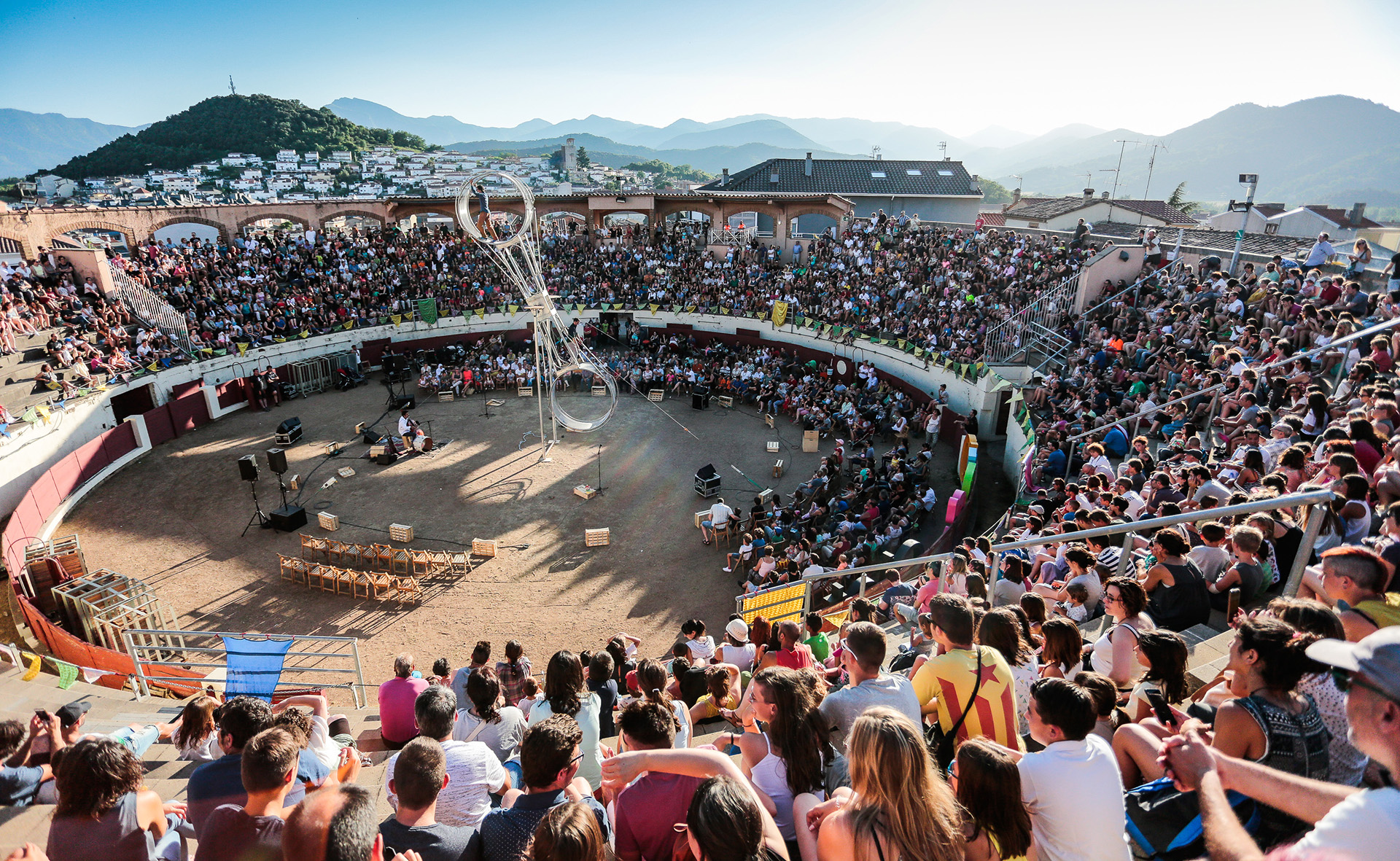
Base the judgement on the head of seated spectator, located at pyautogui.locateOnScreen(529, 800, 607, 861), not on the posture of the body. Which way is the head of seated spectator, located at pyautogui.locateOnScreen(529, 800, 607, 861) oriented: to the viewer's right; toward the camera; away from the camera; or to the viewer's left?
away from the camera

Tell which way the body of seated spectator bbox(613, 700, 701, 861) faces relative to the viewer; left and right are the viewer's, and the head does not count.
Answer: facing away from the viewer

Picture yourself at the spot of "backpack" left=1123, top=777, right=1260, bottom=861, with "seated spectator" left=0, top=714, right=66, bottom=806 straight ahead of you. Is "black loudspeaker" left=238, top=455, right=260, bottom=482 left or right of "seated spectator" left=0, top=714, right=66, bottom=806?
right

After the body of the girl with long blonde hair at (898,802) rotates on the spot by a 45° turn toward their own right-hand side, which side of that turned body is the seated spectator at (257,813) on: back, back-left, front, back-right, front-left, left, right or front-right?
left

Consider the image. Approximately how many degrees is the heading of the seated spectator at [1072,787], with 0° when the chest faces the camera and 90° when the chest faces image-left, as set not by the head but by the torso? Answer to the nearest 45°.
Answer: approximately 135°

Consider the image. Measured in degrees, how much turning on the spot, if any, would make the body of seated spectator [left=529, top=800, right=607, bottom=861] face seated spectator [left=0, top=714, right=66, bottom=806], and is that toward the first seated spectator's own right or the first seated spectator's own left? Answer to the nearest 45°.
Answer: approximately 45° to the first seated spectator's own left

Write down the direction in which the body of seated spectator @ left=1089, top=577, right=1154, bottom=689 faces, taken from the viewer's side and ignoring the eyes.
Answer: to the viewer's left

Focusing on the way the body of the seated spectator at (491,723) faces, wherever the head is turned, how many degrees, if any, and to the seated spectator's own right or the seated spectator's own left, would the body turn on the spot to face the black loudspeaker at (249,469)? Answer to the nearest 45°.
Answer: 0° — they already face it

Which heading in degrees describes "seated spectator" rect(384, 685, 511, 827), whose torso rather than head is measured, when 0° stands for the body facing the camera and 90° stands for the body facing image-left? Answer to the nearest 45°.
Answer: approximately 180°

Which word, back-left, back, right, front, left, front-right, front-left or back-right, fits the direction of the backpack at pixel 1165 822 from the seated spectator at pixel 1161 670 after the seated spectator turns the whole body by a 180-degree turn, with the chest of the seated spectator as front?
right

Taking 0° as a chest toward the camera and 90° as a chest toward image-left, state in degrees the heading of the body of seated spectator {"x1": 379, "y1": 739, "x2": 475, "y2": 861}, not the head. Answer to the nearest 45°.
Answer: approximately 180°

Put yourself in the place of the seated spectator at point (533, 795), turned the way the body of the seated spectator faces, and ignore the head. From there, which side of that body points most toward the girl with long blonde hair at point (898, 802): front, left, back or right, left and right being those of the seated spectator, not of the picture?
right

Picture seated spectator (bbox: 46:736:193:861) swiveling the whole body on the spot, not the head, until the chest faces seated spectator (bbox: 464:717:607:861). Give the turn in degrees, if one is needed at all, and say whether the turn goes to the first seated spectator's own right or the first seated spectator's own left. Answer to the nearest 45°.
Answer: approximately 90° to the first seated spectator's own right

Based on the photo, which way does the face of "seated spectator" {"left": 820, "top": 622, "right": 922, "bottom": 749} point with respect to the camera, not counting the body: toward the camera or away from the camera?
away from the camera

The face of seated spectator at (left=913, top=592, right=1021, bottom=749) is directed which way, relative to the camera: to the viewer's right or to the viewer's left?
to the viewer's left

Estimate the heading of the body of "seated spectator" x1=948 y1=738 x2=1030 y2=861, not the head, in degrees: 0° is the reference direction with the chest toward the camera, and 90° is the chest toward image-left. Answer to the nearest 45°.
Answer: approximately 135°
